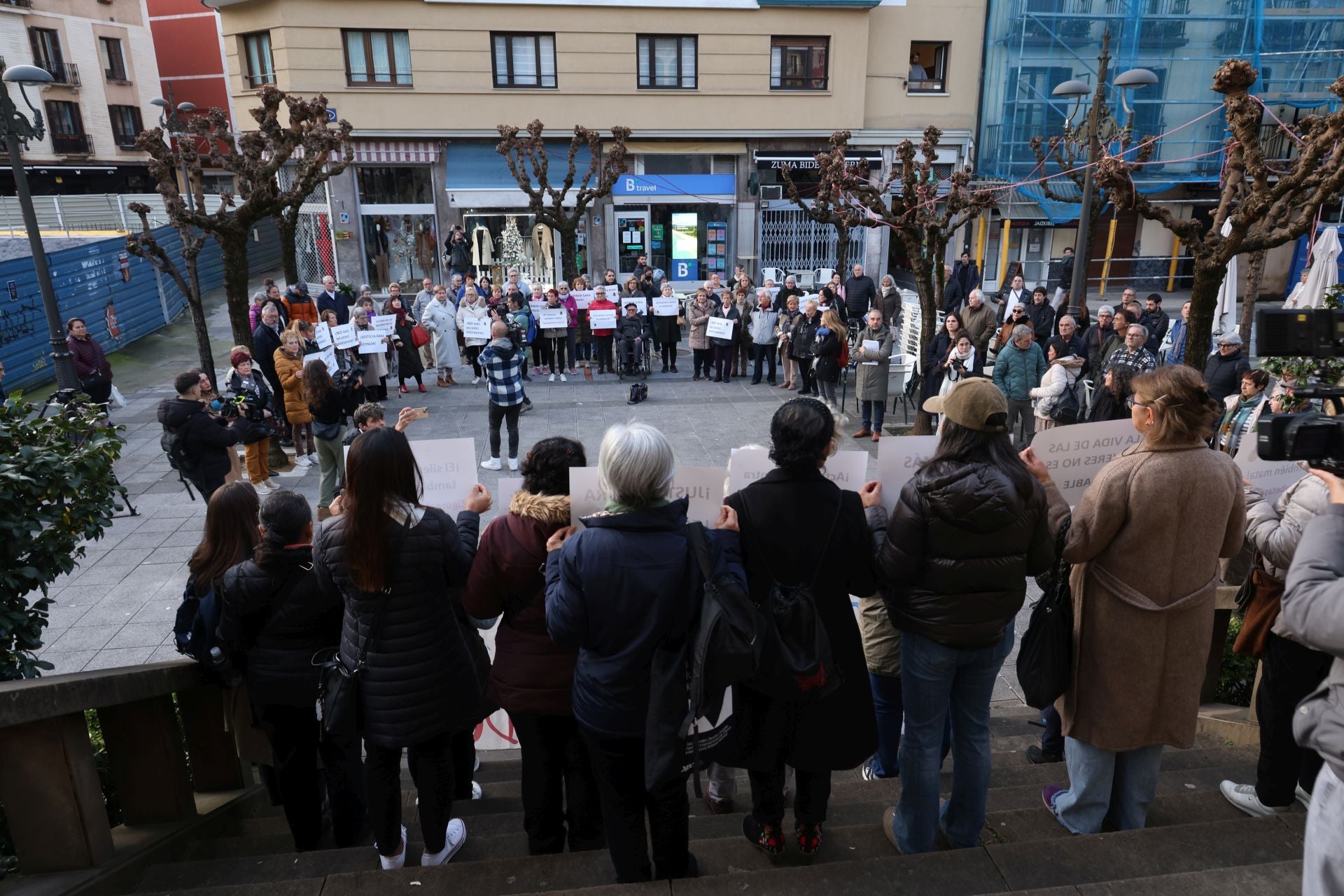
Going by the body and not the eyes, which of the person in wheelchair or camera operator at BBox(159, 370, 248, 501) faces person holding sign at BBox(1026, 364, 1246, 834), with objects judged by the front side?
the person in wheelchair

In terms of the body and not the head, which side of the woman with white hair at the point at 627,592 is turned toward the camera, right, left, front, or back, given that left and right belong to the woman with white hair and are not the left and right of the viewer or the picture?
back

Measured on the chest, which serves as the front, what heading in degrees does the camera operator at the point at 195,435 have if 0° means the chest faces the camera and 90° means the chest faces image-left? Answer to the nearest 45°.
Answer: approximately 225°

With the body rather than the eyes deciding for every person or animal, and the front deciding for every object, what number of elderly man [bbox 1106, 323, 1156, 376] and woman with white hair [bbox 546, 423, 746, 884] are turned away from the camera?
1

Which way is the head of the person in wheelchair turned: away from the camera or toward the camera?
toward the camera

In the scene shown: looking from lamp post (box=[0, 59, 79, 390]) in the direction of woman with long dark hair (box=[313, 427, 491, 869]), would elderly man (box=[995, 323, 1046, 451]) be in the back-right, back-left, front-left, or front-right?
front-left

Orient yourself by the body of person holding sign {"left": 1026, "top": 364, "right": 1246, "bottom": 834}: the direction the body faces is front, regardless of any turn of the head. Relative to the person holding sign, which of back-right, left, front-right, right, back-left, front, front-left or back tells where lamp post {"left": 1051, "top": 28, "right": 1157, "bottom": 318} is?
front-right

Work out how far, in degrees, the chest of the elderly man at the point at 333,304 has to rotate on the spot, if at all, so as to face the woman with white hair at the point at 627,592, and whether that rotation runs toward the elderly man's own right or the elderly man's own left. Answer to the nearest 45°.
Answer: approximately 45° to the elderly man's own right

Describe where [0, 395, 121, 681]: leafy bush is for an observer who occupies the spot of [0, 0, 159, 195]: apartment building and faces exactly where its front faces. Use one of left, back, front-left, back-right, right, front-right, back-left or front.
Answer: front-right

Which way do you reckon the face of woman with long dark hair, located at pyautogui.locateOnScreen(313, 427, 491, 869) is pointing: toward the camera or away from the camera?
away from the camera

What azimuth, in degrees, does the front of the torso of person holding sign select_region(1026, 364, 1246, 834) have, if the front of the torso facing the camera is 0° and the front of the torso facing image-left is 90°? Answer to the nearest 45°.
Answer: approximately 135°

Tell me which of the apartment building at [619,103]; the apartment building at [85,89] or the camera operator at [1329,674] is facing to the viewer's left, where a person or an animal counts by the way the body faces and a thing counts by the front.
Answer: the camera operator

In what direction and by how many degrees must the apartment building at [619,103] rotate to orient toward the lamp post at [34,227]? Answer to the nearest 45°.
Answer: approximately 45° to its right

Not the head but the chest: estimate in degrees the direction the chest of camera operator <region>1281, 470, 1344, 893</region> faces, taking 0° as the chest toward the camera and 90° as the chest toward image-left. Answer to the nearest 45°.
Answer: approximately 90°

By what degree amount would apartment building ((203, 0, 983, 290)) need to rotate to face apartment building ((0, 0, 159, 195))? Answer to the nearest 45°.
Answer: approximately 135° to its right

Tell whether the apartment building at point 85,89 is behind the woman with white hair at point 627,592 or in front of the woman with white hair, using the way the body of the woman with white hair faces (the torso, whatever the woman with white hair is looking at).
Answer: in front

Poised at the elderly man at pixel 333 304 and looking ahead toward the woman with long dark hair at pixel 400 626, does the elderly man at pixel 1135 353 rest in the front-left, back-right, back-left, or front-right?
front-left

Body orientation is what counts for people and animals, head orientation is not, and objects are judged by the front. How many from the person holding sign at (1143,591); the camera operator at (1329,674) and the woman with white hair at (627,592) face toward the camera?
0

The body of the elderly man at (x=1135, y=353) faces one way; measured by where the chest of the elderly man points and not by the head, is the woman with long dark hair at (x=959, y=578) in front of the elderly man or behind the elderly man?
in front
